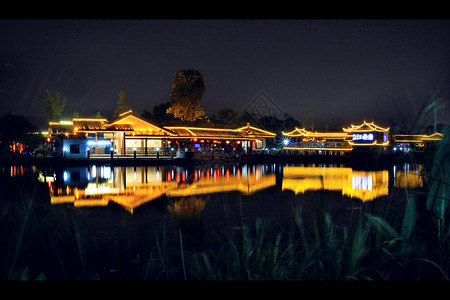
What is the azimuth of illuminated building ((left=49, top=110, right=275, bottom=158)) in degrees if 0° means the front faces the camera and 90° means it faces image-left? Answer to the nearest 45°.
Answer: approximately 0°
